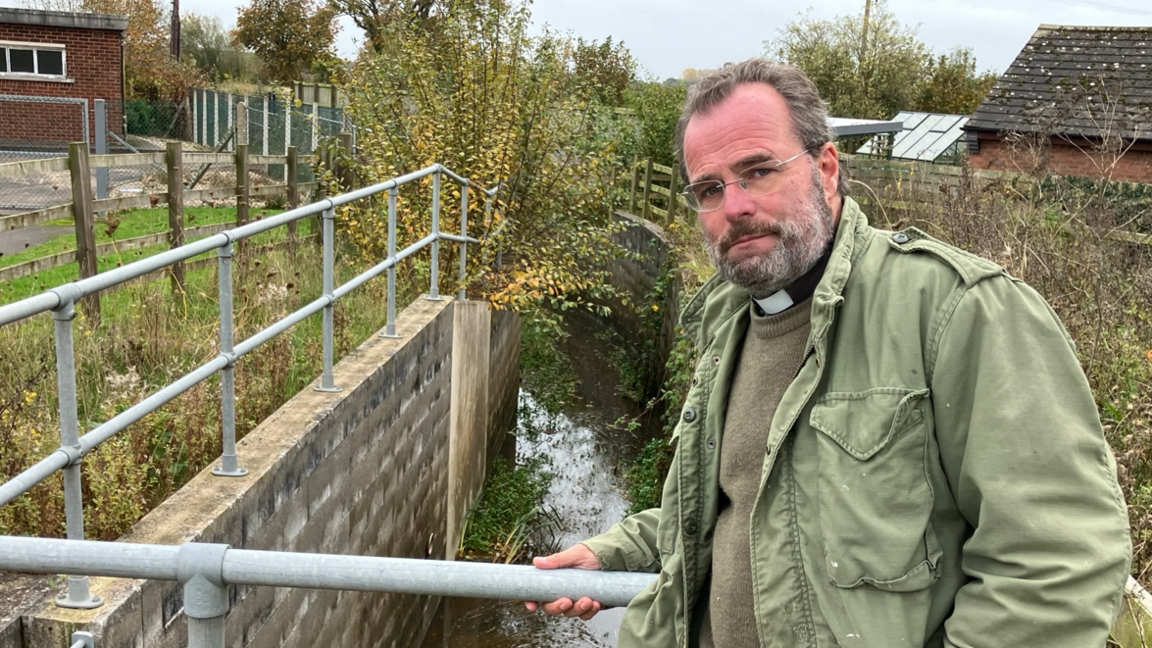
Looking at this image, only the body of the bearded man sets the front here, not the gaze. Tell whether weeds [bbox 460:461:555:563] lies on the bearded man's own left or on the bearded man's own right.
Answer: on the bearded man's own right

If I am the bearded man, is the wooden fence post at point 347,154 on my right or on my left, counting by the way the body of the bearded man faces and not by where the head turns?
on my right

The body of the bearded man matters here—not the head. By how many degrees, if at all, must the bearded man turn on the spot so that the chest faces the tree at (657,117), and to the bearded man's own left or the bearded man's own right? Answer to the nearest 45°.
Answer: approximately 135° to the bearded man's own right

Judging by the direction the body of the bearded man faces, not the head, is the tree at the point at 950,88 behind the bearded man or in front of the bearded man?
behind

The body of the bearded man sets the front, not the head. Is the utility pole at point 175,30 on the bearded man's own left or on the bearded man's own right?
on the bearded man's own right

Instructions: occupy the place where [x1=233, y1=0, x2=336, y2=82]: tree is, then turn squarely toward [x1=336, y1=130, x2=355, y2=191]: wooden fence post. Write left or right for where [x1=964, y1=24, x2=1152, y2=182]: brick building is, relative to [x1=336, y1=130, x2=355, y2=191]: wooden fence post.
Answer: left

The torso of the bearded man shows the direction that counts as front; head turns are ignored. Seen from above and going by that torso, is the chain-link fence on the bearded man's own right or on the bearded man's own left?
on the bearded man's own right

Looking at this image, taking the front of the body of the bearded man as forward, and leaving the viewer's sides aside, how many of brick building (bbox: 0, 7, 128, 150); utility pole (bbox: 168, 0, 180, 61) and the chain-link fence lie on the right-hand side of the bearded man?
3

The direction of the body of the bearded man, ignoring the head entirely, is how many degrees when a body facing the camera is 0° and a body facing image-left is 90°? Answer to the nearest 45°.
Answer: approximately 45°
